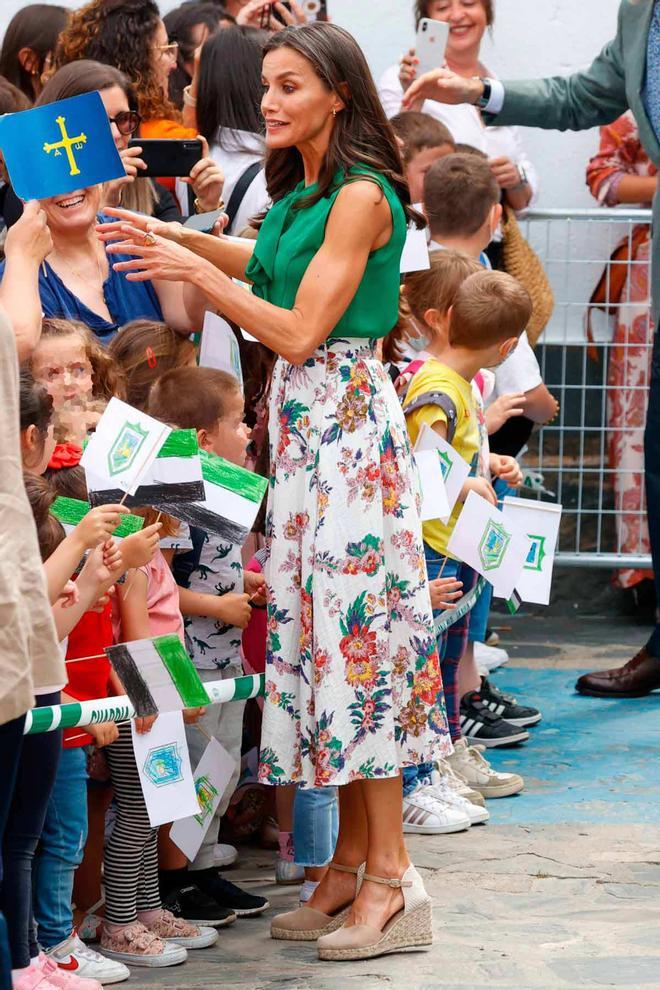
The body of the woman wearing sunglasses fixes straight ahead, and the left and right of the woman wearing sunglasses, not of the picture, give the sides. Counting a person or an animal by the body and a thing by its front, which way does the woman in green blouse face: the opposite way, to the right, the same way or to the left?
to the right

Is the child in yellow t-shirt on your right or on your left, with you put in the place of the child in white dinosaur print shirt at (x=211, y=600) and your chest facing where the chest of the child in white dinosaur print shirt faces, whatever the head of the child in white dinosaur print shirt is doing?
on your left

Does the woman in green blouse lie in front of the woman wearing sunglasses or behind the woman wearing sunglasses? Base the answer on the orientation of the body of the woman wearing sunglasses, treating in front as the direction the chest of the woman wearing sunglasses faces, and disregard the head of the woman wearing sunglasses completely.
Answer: in front

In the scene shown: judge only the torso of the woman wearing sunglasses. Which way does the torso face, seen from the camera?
toward the camera

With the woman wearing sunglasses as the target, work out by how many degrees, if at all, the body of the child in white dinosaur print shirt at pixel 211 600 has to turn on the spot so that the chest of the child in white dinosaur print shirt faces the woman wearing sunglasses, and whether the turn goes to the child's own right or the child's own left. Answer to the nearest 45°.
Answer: approximately 135° to the child's own left

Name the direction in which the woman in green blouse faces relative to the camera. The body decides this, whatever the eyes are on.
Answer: to the viewer's left

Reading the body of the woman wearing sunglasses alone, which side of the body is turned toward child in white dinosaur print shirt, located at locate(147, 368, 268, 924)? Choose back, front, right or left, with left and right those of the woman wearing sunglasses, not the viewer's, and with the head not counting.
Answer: front
